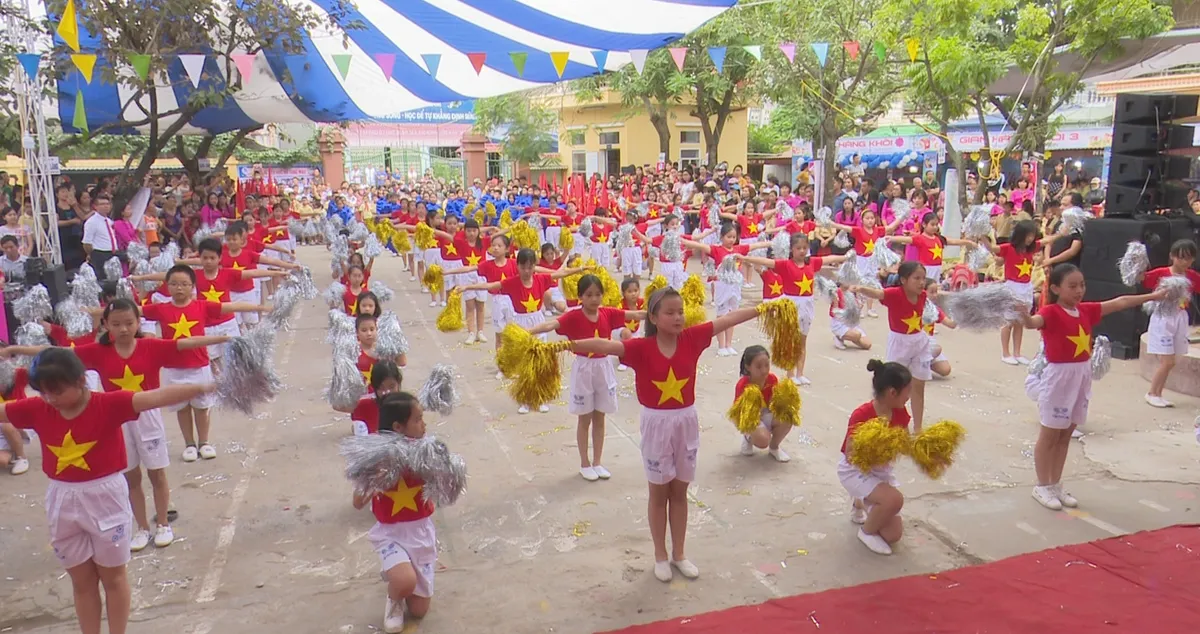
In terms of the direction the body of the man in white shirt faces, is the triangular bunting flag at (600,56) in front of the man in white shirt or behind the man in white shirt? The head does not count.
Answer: in front

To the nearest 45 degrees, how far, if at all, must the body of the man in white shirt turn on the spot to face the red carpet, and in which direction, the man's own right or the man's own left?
approximately 45° to the man's own right

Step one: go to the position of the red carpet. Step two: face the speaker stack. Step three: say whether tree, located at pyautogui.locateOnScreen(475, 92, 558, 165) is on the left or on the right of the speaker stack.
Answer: left

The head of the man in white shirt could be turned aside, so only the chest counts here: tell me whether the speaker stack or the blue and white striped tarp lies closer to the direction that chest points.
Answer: the speaker stack

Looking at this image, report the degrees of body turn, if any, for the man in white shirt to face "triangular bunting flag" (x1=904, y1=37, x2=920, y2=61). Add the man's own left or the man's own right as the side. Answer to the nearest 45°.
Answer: approximately 45° to the man's own left

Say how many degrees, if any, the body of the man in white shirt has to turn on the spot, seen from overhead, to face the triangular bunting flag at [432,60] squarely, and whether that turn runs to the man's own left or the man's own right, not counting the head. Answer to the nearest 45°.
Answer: approximately 45° to the man's own left

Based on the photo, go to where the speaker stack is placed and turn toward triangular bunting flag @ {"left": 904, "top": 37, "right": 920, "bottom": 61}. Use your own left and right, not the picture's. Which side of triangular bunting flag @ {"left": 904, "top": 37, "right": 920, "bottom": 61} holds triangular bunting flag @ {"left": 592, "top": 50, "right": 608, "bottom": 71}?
left

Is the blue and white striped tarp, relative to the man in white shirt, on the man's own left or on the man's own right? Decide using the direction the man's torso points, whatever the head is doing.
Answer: on the man's own left

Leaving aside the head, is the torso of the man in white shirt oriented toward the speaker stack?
yes

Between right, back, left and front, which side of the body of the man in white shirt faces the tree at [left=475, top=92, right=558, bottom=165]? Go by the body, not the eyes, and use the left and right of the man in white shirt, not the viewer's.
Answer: left

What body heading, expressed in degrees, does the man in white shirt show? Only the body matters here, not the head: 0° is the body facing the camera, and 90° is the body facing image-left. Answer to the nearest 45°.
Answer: approximately 315°
